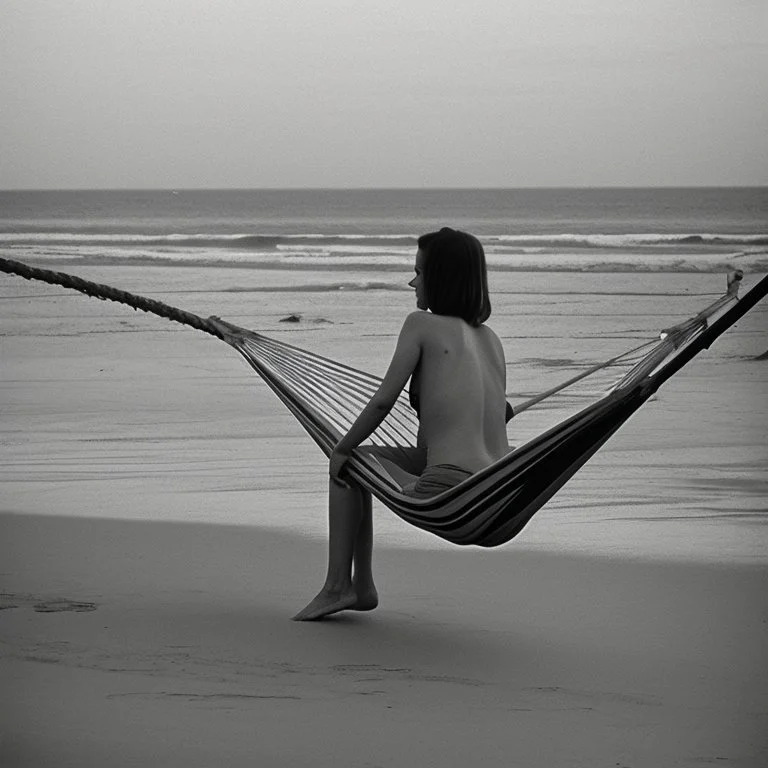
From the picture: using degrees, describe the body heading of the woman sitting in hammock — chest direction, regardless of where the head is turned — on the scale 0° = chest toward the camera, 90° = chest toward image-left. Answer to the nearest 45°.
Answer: approximately 135°

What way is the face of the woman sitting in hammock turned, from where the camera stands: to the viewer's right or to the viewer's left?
to the viewer's left
